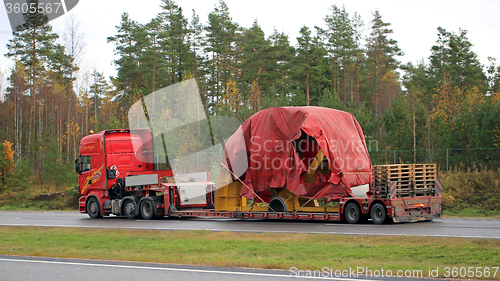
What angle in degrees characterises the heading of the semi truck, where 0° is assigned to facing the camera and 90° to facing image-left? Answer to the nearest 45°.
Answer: approximately 135°

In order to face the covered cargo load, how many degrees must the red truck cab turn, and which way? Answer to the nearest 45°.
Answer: approximately 180°

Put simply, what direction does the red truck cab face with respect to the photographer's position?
facing away from the viewer and to the left of the viewer

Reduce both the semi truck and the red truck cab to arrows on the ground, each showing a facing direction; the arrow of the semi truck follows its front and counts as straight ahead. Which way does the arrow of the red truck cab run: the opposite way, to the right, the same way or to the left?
the same way

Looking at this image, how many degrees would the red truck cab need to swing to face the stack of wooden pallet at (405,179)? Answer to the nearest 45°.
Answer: approximately 180°

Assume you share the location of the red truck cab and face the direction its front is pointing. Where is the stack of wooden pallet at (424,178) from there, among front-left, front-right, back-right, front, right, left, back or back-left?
back
